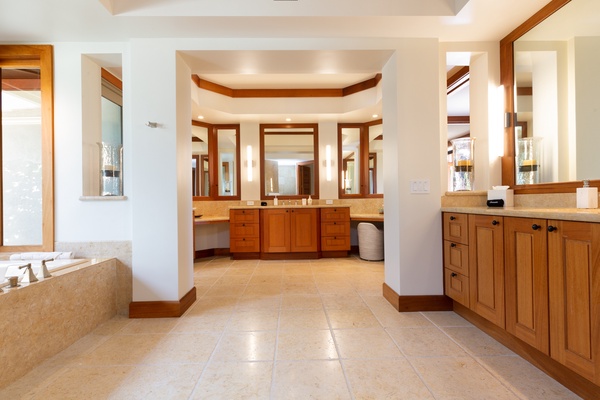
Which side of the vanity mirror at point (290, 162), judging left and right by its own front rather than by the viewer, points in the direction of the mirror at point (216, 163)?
right

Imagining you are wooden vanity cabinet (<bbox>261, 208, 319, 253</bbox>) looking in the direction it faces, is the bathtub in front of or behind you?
in front

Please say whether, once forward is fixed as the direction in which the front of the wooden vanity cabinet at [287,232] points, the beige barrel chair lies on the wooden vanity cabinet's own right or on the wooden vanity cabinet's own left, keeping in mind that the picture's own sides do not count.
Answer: on the wooden vanity cabinet's own left

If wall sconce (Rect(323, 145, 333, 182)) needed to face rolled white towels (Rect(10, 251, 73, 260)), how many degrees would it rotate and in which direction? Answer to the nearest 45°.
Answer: approximately 45° to its right

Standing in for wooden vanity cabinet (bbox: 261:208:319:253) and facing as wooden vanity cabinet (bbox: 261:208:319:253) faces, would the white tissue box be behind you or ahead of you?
ahead

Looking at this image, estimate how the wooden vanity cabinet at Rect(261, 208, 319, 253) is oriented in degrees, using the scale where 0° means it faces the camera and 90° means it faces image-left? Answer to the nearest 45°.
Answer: approximately 0°
